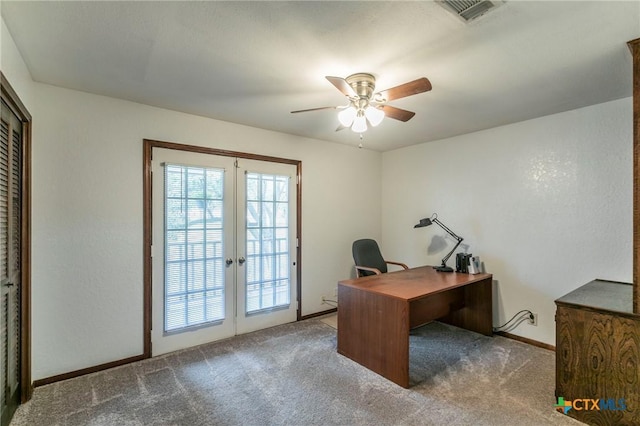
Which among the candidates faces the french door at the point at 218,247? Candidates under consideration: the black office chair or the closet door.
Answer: the closet door

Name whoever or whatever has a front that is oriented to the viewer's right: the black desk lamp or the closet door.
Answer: the closet door

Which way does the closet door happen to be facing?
to the viewer's right

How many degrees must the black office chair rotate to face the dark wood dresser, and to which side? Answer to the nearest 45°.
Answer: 0° — it already faces it

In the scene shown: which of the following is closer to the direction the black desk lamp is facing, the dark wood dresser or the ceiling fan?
the ceiling fan

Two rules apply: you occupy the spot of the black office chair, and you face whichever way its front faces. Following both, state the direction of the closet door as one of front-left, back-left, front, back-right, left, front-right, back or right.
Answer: right

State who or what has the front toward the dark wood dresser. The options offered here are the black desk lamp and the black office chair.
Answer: the black office chair

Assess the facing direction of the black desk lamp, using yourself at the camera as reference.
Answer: facing to the left of the viewer

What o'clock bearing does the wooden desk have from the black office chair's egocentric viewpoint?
The wooden desk is roughly at 1 o'clock from the black office chair.

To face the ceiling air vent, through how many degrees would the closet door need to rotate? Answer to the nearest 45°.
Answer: approximately 45° to its right

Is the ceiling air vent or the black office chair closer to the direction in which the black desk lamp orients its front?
the black office chair

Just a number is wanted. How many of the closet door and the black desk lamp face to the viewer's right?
1

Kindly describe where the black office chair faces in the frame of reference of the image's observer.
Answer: facing the viewer and to the right of the viewer

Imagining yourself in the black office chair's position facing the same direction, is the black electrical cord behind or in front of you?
in front

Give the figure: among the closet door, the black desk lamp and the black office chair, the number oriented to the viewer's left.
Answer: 1
